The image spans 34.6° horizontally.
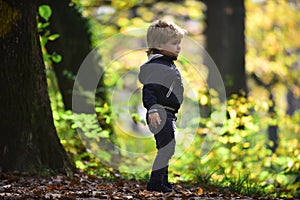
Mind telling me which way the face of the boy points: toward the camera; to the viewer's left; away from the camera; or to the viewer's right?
to the viewer's right

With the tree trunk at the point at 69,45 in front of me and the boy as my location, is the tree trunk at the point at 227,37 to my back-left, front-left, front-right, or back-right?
front-right

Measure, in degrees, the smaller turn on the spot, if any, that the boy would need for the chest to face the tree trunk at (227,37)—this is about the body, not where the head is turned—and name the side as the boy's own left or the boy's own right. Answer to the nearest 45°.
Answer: approximately 90° to the boy's own left

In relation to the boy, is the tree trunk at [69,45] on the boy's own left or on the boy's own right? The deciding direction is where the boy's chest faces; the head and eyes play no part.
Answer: on the boy's own left

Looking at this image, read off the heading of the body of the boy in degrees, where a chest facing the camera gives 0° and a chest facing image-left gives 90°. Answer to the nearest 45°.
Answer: approximately 270°

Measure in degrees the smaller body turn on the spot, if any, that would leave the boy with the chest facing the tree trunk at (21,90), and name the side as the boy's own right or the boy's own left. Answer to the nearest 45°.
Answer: approximately 135° to the boy's own left
